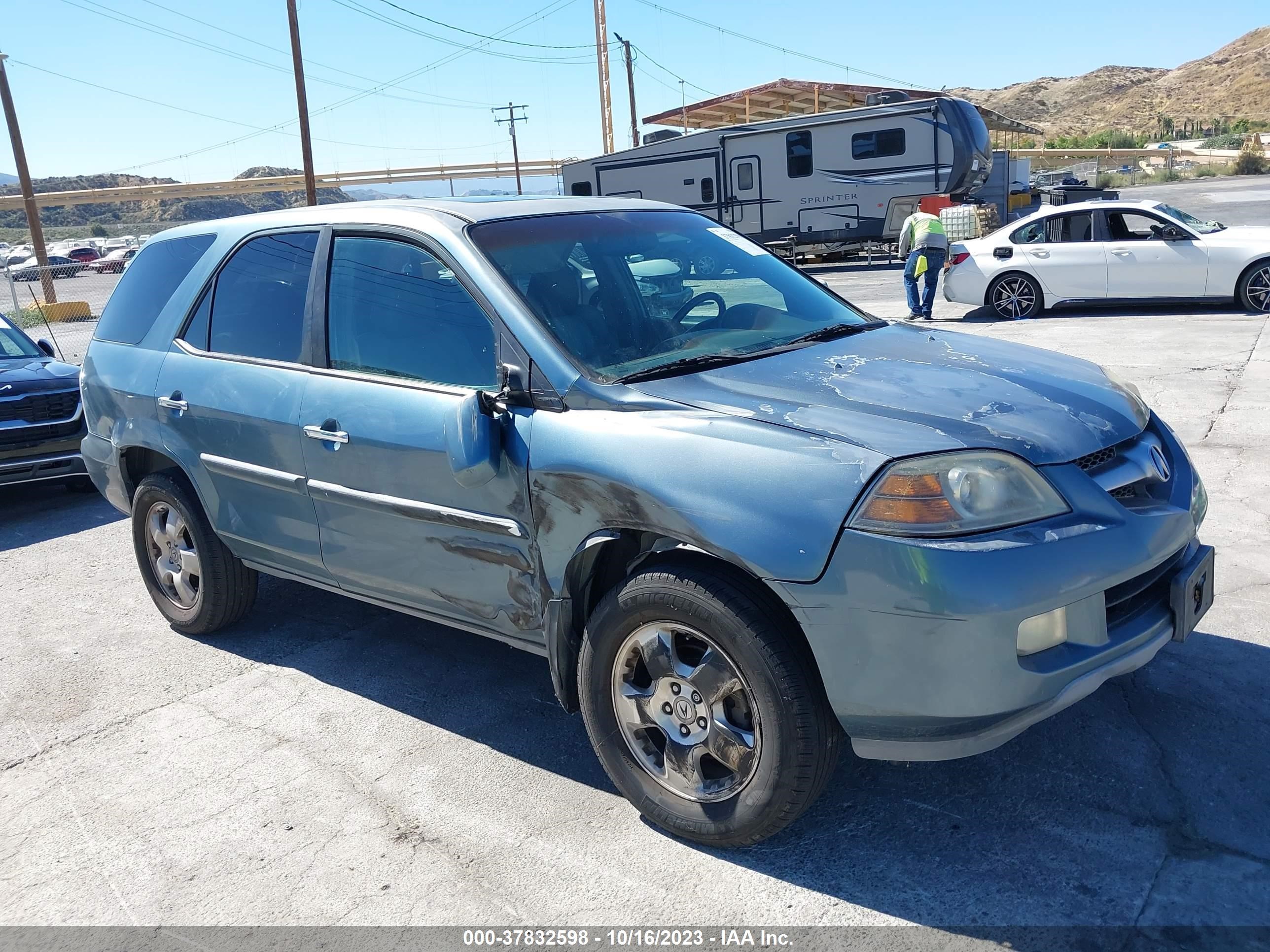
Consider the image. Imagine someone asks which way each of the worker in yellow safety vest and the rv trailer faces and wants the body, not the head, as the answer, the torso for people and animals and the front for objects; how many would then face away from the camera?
1

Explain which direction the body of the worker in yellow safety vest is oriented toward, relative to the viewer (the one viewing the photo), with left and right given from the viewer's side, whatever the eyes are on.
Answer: facing away from the viewer

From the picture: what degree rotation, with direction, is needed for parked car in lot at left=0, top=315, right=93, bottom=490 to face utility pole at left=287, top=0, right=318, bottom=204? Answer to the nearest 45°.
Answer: approximately 135° to its left

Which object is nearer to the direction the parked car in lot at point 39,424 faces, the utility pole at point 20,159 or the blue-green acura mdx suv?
the blue-green acura mdx suv

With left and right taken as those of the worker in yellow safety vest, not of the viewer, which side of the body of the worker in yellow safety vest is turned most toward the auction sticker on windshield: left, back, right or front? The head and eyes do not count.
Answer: back

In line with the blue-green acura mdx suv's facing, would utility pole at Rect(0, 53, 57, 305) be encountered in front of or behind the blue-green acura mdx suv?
behind

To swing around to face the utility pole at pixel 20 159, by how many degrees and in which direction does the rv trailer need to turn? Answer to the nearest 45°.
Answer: approximately 135° to its right

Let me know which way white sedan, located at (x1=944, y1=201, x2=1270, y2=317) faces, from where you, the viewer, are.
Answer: facing to the right of the viewer

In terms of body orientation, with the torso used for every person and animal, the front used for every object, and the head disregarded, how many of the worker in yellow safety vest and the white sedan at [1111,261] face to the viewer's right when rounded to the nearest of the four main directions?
1
